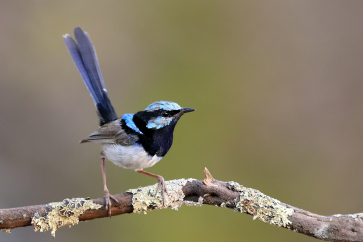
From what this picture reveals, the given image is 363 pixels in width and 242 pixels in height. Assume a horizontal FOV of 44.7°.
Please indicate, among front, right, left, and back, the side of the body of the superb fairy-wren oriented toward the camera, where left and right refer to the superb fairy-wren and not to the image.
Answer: right
